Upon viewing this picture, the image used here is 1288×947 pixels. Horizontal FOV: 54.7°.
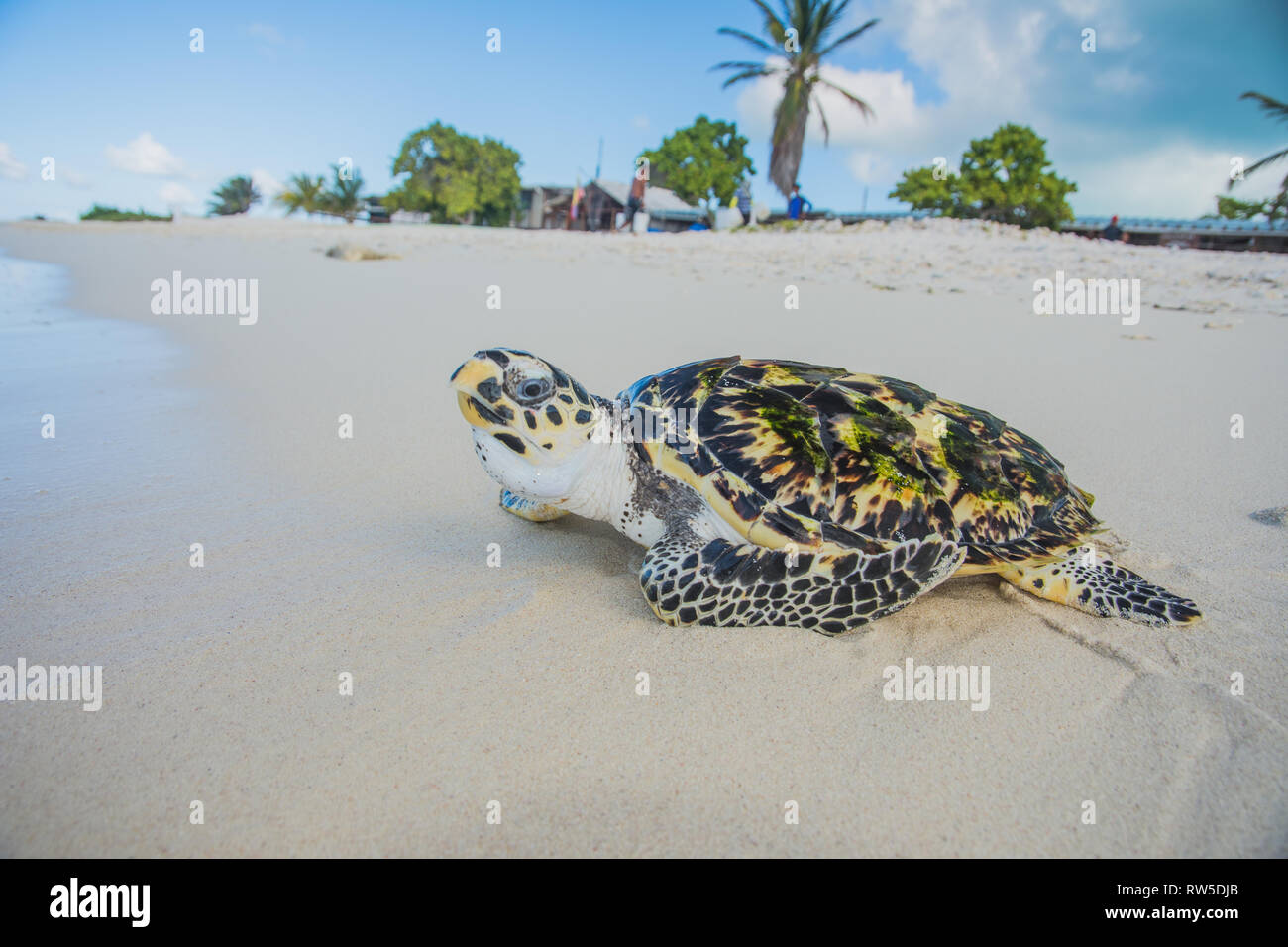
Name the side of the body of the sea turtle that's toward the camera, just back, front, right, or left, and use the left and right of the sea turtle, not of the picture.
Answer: left

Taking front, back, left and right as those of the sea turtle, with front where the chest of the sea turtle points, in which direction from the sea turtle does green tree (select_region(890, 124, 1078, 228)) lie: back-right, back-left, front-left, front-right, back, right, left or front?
right

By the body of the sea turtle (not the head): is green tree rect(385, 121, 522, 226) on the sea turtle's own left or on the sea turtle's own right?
on the sea turtle's own right

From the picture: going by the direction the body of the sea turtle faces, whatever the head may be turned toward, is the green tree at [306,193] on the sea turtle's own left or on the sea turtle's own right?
on the sea turtle's own right

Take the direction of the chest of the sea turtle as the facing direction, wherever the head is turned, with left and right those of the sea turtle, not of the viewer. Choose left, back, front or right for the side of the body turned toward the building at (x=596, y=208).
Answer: right

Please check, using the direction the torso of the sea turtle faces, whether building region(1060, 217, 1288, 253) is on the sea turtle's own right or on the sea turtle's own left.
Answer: on the sea turtle's own right

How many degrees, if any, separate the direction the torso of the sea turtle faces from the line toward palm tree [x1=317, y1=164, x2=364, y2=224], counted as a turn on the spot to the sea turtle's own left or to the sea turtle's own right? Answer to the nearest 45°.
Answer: approximately 45° to the sea turtle's own right

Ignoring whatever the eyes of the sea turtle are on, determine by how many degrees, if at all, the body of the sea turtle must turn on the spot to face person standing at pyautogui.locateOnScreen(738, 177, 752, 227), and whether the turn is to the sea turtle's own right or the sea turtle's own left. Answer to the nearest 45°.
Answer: approximately 90° to the sea turtle's own right
